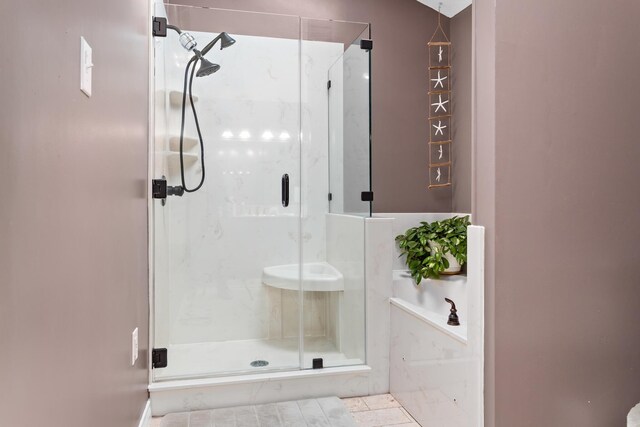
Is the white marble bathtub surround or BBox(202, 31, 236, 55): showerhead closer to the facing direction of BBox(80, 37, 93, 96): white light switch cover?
the white marble bathtub surround

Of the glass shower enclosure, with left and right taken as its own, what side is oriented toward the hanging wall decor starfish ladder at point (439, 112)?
left

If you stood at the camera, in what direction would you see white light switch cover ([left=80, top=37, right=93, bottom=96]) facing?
facing to the right of the viewer

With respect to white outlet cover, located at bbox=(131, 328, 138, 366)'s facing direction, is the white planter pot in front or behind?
in front

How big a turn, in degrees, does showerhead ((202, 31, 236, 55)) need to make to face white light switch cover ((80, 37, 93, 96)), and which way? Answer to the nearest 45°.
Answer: approximately 90° to its right

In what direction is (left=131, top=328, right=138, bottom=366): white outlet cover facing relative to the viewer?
to the viewer's right

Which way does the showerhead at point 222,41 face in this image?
to the viewer's right

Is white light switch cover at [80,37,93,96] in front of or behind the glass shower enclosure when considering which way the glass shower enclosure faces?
in front

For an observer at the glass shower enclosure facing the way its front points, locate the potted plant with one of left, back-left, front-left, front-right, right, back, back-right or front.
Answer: left

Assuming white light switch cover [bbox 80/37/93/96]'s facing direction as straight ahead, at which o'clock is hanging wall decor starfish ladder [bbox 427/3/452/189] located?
The hanging wall decor starfish ladder is roughly at 11 o'clock from the white light switch cover.

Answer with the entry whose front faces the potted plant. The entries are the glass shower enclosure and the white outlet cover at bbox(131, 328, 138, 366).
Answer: the white outlet cover

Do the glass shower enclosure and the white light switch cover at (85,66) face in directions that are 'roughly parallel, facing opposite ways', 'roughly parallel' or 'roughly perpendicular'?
roughly perpendicular
